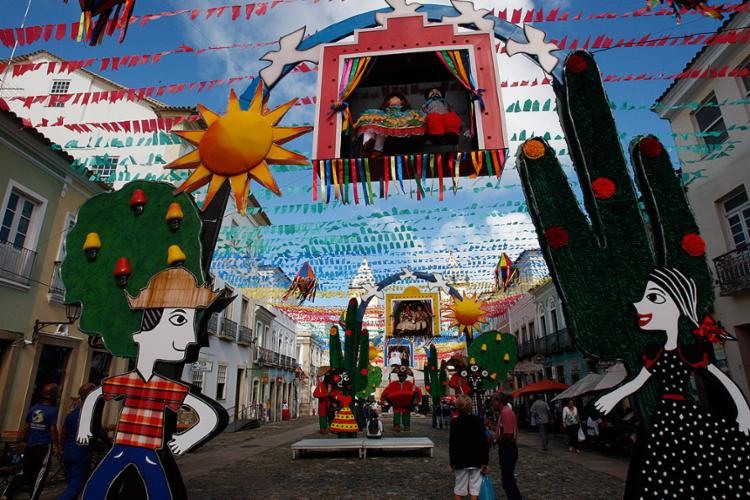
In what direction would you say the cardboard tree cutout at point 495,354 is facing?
toward the camera

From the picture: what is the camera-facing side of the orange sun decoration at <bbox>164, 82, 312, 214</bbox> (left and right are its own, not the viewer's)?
front

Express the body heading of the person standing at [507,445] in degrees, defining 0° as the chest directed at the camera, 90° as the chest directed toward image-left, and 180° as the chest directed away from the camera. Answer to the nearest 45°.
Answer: approximately 90°

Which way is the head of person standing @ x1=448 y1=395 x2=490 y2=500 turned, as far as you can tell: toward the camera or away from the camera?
away from the camera

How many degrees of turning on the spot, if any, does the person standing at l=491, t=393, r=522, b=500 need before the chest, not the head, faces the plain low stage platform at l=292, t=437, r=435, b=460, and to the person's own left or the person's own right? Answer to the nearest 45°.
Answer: approximately 45° to the person's own right

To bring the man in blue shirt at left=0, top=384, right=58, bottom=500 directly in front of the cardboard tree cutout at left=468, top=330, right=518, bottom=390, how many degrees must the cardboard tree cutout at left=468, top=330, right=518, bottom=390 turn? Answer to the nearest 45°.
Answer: approximately 45° to its right

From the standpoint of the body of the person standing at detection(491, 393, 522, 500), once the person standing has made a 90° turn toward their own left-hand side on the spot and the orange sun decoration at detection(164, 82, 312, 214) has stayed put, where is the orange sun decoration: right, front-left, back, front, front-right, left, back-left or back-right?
front-right

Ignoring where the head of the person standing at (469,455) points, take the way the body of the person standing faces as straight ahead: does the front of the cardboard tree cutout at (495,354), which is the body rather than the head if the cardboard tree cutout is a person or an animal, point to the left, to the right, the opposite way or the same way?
the opposite way

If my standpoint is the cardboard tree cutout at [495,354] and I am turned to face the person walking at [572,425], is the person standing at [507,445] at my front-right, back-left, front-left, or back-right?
front-right

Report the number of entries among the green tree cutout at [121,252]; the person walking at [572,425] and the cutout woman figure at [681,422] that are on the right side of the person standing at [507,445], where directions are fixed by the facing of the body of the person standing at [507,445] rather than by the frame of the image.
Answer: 1

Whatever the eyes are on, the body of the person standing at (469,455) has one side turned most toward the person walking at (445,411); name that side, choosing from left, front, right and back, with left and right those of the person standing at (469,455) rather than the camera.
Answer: front

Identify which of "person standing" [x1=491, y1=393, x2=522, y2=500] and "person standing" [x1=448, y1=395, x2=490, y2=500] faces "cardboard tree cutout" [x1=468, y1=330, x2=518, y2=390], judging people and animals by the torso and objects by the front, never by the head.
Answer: "person standing" [x1=448, y1=395, x2=490, y2=500]

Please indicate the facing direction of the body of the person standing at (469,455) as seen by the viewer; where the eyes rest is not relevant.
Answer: away from the camera

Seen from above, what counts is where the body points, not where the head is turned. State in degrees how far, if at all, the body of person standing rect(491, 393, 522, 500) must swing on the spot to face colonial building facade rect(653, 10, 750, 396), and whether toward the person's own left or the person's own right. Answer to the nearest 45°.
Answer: approximately 135° to the person's own right

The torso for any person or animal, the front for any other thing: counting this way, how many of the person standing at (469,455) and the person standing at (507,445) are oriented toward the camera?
0
